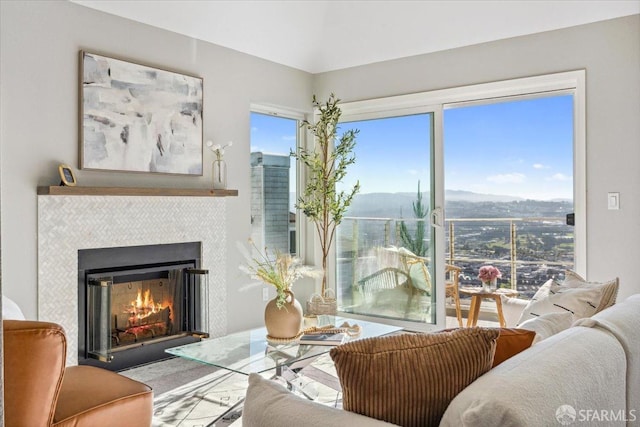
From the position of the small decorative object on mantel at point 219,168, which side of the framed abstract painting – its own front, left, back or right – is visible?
left

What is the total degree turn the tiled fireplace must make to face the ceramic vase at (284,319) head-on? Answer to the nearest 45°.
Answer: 0° — it already faces it

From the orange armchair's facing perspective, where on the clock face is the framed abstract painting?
The framed abstract painting is roughly at 11 o'clock from the orange armchair.

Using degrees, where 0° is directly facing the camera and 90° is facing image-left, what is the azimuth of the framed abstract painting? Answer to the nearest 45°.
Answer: approximately 315°

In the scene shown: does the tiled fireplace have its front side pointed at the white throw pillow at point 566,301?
yes
